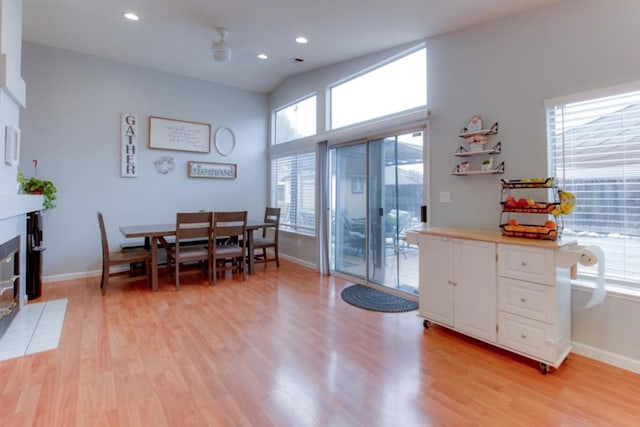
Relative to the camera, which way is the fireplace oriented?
to the viewer's right

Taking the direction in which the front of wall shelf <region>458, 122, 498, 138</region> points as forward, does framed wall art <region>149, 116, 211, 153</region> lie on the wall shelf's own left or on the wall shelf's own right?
on the wall shelf's own right

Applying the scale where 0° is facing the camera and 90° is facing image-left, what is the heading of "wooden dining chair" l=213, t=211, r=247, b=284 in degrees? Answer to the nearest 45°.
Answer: approximately 180°

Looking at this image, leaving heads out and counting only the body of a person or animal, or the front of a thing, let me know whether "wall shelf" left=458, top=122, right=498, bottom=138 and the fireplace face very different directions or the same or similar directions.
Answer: very different directions

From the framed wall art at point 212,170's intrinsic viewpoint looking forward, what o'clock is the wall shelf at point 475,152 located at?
The wall shelf is roughly at 11 o'clock from the framed wall art.

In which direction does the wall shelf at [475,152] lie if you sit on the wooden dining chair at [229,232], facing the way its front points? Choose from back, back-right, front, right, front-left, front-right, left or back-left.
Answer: back-right

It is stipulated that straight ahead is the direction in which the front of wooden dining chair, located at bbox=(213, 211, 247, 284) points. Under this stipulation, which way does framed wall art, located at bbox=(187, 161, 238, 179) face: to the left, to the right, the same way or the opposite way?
the opposite way

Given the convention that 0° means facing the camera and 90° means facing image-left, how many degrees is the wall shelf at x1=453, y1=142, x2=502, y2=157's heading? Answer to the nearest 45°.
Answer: approximately 45°

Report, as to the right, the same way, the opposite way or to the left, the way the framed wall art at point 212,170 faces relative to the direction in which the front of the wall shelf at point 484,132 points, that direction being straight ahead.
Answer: to the left
